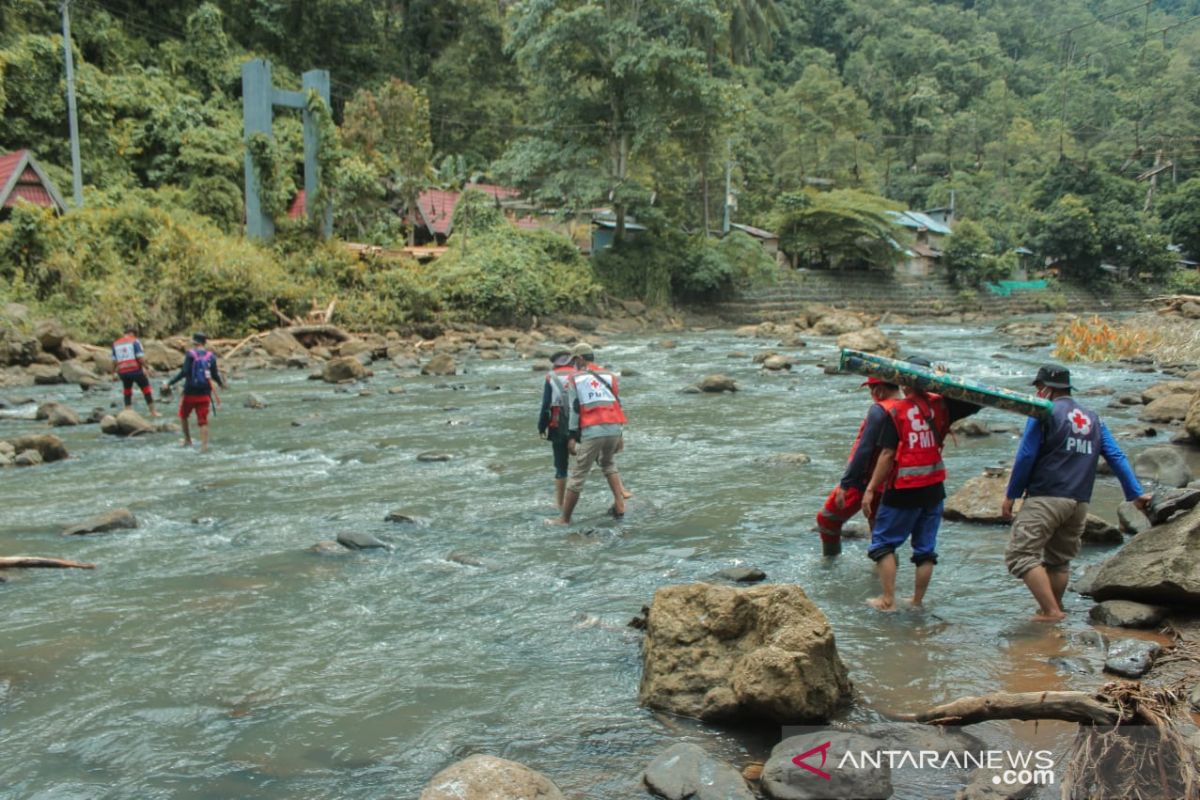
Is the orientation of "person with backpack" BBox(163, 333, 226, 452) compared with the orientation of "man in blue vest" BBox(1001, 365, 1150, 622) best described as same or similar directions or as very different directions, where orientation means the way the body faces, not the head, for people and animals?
same or similar directions

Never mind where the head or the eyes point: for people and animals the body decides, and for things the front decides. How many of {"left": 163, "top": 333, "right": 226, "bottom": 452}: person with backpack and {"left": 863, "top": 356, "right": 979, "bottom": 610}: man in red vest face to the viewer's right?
0

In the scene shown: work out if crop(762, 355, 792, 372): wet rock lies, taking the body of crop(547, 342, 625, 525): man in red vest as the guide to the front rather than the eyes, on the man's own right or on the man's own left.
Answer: on the man's own right

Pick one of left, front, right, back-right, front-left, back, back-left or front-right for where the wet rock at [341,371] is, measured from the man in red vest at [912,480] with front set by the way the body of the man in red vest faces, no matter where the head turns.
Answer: front

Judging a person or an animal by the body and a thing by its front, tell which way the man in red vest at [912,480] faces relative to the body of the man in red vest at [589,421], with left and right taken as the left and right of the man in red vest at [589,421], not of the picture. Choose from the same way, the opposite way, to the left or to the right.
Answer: the same way

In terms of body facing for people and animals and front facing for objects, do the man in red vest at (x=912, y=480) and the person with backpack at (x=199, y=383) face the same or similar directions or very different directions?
same or similar directions

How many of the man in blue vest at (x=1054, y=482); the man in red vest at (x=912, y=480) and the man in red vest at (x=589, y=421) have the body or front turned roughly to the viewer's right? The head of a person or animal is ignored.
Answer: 0

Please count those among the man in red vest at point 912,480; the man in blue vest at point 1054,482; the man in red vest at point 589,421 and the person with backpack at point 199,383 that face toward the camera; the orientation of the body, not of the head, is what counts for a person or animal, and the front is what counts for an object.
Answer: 0

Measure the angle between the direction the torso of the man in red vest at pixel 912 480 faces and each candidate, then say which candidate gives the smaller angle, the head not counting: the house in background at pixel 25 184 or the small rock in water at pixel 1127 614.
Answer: the house in background

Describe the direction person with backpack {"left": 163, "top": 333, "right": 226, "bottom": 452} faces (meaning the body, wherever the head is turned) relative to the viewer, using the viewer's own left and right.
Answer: facing away from the viewer

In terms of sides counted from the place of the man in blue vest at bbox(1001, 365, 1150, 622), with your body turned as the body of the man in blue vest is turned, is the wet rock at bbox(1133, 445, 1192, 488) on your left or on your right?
on your right

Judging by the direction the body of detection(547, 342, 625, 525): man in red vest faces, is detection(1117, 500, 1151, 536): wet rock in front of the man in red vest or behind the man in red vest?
behind

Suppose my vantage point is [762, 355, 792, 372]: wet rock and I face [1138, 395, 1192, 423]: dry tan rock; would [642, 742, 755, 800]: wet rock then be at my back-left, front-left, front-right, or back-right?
front-right

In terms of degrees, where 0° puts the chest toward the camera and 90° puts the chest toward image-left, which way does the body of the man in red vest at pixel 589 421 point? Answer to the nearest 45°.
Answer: approximately 135°

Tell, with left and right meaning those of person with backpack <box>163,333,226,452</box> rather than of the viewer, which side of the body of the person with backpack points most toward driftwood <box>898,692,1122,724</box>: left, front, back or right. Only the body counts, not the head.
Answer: back

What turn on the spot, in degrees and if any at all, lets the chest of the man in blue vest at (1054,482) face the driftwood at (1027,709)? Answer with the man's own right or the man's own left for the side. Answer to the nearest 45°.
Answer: approximately 135° to the man's own left

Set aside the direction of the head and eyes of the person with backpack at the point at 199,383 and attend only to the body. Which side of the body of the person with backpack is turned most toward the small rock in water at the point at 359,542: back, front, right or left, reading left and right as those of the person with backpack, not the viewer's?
back
